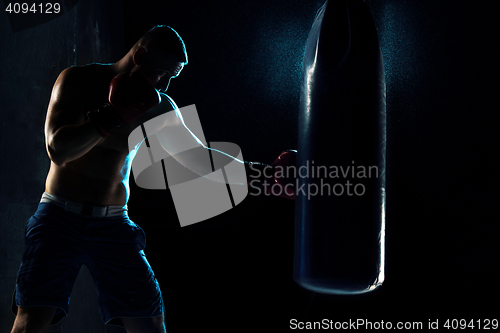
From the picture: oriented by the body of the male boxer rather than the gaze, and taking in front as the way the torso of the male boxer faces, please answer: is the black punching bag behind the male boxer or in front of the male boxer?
in front

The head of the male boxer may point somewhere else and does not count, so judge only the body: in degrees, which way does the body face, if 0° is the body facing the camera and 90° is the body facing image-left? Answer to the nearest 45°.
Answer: approximately 315°
